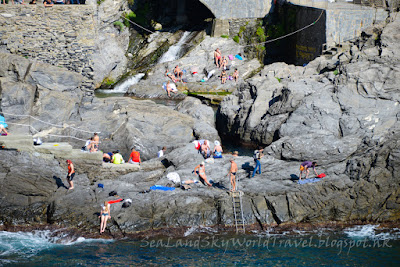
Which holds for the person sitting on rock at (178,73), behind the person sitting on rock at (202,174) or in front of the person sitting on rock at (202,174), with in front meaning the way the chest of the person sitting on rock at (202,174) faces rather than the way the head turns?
behind

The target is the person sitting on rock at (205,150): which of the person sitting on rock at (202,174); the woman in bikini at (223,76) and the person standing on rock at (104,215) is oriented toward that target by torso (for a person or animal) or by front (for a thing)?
the woman in bikini

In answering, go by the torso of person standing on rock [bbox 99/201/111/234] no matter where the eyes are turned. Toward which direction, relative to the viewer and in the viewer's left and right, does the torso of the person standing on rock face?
facing the viewer

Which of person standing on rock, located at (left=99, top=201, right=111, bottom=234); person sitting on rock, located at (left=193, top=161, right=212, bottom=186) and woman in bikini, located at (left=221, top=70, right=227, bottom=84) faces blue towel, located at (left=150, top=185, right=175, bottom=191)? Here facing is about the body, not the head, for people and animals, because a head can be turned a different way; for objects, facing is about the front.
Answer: the woman in bikini

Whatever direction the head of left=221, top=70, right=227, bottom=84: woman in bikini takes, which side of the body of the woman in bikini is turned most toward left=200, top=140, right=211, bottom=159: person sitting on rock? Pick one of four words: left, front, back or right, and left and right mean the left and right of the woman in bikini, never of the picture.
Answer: front

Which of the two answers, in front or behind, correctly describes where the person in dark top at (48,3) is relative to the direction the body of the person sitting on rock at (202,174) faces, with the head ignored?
behind

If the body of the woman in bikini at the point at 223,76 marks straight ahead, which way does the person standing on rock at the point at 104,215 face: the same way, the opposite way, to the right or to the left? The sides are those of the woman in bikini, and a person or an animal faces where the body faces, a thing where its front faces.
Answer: the same way

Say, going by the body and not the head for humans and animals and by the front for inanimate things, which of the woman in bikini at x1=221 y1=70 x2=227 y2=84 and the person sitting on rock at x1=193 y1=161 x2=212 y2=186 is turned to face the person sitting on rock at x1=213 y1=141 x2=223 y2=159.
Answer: the woman in bikini

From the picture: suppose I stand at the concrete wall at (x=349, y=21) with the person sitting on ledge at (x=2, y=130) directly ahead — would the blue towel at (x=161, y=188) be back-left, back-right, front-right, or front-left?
front-left

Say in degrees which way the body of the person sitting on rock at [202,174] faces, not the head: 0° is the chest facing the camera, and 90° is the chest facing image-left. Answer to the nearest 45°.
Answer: approximately 315°

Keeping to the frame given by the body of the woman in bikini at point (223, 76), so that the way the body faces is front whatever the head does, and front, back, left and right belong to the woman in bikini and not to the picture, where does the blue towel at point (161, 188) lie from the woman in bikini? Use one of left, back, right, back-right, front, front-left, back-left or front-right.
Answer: front

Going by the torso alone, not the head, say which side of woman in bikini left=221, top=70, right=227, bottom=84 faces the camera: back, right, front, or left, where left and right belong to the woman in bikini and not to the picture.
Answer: front

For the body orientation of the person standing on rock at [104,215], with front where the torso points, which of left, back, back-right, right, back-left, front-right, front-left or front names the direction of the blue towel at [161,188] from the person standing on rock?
back-left

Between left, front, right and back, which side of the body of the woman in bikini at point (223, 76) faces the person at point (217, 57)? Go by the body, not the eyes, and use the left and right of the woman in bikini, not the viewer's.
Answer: back

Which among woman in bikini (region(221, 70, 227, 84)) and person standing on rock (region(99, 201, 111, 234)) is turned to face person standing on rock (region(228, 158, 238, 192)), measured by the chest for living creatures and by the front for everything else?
the woman in bikini

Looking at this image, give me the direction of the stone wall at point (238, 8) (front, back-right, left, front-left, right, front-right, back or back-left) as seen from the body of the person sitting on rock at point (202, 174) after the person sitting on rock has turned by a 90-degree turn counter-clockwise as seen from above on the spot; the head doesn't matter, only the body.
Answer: front-left

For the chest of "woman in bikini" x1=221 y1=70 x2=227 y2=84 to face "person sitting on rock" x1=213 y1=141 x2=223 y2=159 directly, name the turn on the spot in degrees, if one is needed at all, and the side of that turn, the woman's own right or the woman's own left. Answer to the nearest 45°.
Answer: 0° — they already face them

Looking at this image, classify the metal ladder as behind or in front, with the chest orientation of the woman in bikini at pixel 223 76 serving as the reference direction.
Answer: in front

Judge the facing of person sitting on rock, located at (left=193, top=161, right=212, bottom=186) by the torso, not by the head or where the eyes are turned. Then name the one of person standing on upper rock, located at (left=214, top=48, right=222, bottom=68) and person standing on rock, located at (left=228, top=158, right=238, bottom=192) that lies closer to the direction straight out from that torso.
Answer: the person standing on rock

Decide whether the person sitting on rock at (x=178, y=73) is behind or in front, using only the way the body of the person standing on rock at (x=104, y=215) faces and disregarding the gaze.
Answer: behind
